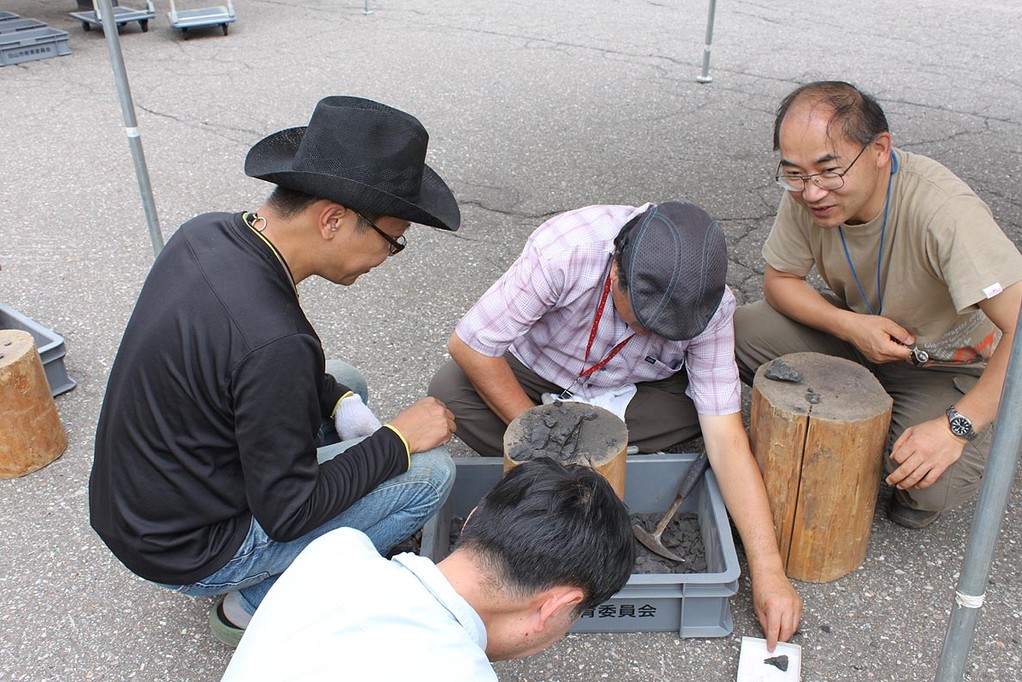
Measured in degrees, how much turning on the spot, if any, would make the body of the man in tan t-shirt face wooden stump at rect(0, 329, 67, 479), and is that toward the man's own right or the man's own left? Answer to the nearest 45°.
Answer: approximately 45° to the man's own right

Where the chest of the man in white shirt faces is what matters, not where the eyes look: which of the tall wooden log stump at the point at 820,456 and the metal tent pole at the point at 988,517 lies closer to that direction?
the tall wooden log stump

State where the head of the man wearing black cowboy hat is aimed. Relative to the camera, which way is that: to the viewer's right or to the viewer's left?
to the viewer's right

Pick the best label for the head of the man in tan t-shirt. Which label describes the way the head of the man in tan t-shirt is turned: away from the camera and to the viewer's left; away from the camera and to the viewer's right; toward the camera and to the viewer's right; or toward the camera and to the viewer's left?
toward the camera and to the viewer's left

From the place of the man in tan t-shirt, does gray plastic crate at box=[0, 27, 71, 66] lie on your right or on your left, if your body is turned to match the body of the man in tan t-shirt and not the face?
on your right

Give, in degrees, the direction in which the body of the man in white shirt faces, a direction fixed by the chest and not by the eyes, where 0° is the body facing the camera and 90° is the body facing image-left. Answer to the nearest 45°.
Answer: approximately 225°

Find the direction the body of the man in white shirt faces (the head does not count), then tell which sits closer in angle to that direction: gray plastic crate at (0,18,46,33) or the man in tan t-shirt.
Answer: the man in tan t-shirt

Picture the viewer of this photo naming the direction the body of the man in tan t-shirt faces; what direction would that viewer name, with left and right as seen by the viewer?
facing the viewer and to the left of the viewer

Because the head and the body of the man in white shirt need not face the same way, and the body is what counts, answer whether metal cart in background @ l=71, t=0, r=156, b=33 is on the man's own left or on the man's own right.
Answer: on the man's own left

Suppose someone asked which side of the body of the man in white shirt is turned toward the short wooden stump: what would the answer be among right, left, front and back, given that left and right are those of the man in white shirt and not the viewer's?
front

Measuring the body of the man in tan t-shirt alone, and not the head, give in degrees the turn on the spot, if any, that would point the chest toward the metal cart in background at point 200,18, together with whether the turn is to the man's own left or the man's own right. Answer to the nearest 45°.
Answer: approximately 90° to the man's own right

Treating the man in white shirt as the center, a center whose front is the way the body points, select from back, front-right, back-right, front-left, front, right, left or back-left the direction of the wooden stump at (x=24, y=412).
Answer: left

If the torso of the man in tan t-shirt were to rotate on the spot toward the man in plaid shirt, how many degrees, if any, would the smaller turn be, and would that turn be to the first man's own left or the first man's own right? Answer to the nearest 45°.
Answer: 0° — they already face them

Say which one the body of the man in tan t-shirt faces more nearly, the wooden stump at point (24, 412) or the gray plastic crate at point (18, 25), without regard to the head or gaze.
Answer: the wooden stump

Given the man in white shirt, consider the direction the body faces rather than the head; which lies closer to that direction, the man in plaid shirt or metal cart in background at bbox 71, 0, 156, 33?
the man in plaid shirt

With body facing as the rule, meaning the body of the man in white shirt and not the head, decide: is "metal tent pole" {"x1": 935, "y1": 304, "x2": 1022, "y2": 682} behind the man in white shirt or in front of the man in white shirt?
in front
